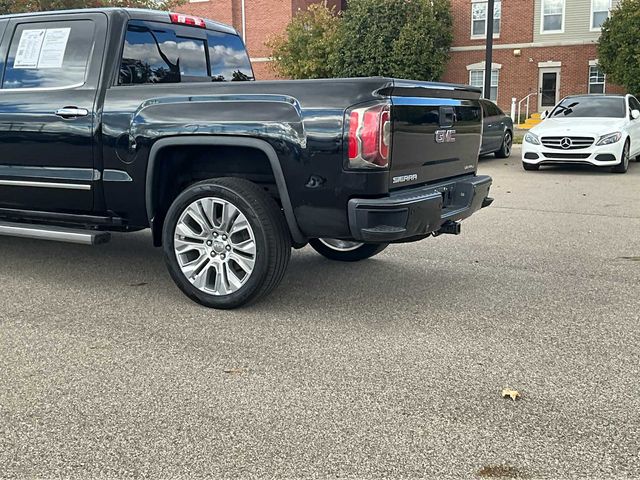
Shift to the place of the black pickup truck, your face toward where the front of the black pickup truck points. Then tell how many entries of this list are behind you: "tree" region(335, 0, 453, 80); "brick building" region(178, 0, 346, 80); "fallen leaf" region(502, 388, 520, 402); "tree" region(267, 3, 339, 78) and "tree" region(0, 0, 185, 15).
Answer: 1

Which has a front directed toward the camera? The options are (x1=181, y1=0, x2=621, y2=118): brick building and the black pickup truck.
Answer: the brick building

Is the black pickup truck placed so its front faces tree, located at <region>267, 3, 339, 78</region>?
no

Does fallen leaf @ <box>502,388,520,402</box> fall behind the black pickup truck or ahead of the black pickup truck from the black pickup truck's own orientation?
behind

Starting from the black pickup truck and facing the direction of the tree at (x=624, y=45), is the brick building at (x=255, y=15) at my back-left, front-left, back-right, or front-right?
front-left

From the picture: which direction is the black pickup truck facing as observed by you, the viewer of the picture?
facing away from the viewer and to the left of the viewer

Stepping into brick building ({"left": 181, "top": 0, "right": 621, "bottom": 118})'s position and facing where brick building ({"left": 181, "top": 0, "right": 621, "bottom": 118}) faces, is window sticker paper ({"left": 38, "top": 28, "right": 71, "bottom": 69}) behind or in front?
in front

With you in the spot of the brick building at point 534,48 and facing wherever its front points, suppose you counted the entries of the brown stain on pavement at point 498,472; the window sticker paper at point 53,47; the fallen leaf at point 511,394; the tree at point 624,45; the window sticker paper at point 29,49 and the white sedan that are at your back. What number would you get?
0

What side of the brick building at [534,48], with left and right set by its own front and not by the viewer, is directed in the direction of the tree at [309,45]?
right

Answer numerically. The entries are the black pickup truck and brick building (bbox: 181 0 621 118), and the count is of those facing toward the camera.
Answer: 1

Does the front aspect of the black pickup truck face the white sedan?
no

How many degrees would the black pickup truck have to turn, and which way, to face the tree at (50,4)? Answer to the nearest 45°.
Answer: approximately 45° to its right

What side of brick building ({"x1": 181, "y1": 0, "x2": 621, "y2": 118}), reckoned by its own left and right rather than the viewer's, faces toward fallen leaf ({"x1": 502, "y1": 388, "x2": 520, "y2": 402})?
front

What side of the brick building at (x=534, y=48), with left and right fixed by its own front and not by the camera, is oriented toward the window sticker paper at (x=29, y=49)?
front

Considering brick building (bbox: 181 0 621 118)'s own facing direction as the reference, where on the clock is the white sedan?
The white sedan is roughly at 12 o'clock from the brick building.

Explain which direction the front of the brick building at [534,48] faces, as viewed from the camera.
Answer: facing the viewer

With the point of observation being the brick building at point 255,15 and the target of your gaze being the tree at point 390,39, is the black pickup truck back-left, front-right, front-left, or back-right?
front-right
